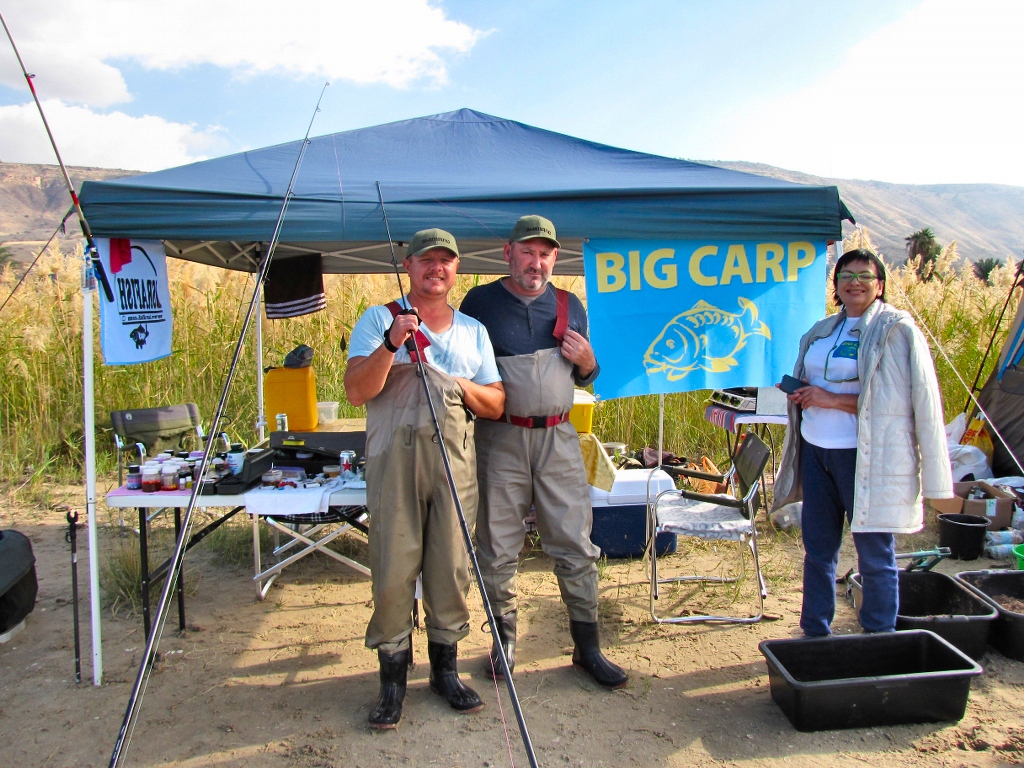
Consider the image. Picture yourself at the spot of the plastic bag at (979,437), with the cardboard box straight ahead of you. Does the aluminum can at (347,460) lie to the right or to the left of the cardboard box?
right

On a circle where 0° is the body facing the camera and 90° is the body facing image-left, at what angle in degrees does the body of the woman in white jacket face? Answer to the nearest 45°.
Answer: approximately 45°

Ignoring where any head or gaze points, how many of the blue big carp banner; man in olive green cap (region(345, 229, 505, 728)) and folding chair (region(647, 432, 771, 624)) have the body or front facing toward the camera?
2

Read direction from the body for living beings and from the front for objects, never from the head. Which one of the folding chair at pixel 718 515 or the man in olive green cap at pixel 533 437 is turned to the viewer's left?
the folding chair

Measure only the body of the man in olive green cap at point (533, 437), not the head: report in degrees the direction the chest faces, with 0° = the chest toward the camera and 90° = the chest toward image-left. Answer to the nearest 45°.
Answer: approximately 0°

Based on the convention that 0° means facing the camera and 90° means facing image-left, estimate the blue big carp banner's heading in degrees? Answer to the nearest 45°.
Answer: approximately 0°

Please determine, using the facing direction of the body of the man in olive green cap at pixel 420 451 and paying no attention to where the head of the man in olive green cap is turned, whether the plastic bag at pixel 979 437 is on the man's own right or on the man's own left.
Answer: on the man's own left

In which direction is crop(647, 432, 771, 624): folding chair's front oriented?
to the viewer's left

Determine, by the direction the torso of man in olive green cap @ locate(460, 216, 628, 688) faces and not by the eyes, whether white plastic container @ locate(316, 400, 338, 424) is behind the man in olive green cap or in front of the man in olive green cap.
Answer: behind
